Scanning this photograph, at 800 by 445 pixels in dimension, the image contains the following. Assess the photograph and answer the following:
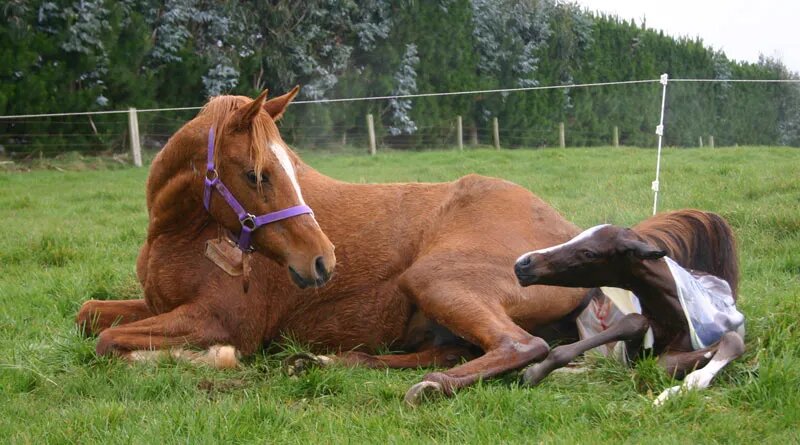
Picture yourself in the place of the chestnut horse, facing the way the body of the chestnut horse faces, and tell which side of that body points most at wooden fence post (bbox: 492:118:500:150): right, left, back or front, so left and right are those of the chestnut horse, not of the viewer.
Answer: right

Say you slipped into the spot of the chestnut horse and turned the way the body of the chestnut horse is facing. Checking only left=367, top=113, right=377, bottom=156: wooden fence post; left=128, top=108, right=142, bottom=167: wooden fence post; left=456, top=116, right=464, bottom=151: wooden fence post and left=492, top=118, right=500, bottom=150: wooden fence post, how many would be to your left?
0

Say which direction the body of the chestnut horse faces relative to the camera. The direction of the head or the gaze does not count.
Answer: to the viewer's left

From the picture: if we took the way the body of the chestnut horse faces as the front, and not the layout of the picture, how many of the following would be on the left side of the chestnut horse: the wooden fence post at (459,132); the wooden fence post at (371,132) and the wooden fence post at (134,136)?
0

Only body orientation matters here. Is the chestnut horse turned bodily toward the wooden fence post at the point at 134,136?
no

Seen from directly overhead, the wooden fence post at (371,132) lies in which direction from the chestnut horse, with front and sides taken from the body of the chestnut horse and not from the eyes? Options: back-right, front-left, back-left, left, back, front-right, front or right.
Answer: right

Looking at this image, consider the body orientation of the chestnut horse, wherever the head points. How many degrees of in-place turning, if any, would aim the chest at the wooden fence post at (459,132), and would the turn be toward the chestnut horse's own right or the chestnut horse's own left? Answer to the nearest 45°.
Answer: approximately 90° to the chestnut horse's own right

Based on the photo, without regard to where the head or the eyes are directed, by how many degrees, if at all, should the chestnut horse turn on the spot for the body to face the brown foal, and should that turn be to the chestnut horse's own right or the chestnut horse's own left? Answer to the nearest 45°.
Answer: approximately 180°

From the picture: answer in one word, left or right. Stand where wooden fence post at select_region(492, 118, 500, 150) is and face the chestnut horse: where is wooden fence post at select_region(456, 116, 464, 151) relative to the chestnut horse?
right

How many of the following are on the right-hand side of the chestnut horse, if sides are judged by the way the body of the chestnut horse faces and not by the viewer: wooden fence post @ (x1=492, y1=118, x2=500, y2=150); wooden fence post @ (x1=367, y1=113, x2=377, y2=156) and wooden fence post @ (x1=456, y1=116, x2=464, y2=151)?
3
